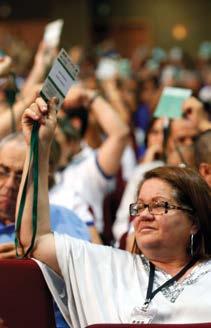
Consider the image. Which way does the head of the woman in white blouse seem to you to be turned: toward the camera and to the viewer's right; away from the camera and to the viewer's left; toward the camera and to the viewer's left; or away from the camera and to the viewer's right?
toward the camera and to the viewer's left

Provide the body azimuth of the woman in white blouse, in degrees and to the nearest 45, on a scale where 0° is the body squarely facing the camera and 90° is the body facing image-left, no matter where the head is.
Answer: approximately 45°
